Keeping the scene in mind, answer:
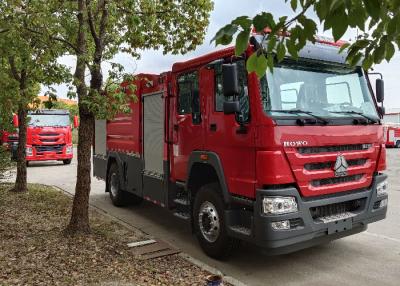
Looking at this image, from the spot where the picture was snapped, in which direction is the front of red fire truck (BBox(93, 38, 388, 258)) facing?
facing the viewer and to the right of the viewer

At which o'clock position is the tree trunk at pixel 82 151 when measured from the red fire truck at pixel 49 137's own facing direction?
The tree trunk is roughly at 12 o'clock from the red fire truck.

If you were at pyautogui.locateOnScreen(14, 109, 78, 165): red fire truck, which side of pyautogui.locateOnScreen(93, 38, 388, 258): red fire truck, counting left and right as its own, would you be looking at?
back

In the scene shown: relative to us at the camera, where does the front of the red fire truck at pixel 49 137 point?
facing the viewer

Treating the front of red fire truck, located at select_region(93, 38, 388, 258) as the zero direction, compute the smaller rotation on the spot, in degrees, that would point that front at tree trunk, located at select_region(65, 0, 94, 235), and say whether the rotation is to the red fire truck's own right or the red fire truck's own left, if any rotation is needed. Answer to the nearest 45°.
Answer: approximately 135° to the red fire truck's own right

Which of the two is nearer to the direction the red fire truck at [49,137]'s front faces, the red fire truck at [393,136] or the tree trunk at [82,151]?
the tree trunk

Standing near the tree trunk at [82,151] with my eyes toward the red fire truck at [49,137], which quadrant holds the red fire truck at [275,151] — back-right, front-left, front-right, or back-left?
back-right

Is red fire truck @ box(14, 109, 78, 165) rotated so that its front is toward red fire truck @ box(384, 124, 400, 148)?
no

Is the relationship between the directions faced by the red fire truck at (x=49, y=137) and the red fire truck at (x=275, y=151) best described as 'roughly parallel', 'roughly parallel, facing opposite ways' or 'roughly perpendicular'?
roughly parallel

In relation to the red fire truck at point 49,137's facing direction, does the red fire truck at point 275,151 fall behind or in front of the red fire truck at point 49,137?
in front

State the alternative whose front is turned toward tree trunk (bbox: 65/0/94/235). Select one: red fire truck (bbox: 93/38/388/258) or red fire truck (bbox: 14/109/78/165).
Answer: red fire truck (bbox: 14/109/78/165)

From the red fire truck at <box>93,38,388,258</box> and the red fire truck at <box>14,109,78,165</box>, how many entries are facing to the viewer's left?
0
